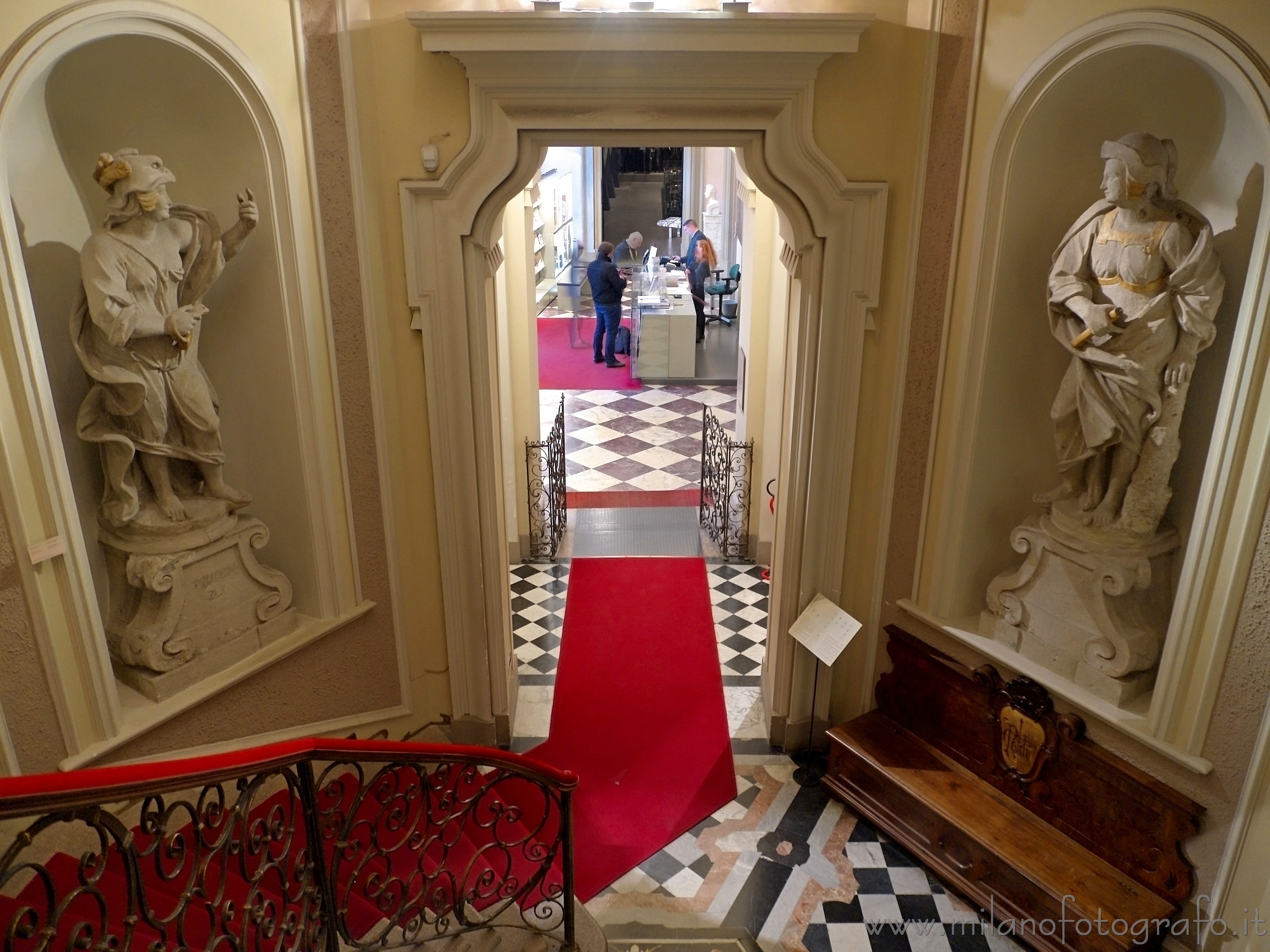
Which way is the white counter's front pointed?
to the viewer's left

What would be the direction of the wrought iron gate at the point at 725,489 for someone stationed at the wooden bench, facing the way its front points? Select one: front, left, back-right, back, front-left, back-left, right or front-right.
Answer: right

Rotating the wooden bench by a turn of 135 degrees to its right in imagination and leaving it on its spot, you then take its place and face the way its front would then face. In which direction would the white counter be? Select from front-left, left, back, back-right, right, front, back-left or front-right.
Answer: front-left

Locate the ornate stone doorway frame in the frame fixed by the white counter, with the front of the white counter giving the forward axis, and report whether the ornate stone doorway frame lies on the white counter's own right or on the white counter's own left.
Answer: on the white counter's own left

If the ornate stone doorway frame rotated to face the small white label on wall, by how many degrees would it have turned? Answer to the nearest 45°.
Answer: approximately 45° to its right

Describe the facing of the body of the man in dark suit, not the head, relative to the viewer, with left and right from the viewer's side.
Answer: facing to the left of the viewer

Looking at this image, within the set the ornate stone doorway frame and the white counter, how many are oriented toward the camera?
1

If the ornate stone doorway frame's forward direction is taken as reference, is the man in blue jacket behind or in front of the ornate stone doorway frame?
behind
